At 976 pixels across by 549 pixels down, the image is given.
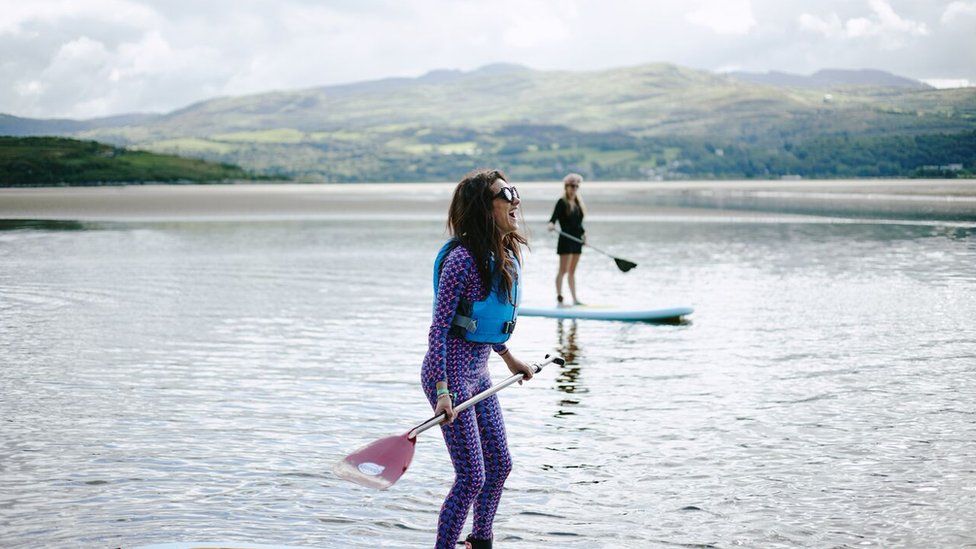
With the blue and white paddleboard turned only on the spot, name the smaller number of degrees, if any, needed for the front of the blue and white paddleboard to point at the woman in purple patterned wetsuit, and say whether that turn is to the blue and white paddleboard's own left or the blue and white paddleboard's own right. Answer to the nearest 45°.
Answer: approximately 90° to the blue and white paddleboard's own right

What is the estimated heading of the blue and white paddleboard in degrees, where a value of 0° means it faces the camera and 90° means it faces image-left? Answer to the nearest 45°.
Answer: approximately 270°

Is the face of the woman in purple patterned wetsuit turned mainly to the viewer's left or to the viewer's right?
to the viewer's right
